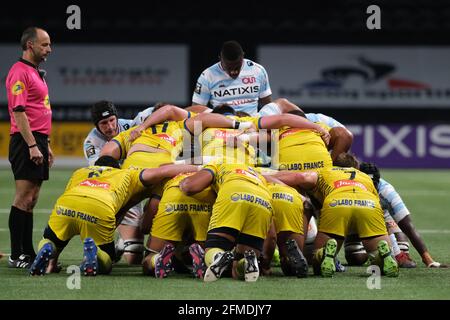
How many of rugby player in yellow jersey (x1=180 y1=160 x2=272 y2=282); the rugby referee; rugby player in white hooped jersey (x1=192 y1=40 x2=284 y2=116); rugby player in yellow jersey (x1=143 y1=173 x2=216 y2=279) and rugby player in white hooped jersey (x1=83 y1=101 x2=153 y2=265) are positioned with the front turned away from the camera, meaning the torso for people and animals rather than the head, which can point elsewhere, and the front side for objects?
2

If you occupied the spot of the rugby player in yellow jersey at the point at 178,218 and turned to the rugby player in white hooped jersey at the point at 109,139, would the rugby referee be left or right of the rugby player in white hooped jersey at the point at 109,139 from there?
left

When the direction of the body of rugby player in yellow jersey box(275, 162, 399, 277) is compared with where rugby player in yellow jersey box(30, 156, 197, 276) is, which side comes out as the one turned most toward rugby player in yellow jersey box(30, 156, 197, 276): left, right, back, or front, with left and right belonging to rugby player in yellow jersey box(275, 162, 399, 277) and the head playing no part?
left

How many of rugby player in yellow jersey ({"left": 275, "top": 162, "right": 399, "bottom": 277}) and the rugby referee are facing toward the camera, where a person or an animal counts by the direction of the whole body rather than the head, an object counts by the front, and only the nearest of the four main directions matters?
0

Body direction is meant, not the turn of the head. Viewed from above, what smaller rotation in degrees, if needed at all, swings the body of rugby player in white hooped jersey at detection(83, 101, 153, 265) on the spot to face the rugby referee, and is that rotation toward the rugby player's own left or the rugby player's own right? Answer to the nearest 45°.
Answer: approximately 90° to the rugby player's own right

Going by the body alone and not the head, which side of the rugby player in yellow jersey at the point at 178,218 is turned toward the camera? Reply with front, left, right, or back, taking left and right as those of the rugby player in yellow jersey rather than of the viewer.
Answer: back

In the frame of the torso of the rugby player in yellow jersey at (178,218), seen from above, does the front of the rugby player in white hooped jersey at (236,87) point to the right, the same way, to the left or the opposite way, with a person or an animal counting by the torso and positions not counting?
the opposite way

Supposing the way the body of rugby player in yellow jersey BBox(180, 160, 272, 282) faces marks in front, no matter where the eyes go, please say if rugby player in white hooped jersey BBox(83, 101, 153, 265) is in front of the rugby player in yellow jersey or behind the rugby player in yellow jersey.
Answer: in front

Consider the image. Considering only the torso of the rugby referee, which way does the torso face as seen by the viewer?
to the viewer's right

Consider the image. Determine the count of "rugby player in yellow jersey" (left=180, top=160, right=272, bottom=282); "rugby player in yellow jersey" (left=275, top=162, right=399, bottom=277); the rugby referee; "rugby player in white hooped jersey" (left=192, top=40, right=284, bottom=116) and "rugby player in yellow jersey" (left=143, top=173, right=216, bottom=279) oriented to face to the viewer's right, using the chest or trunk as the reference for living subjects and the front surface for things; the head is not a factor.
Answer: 1

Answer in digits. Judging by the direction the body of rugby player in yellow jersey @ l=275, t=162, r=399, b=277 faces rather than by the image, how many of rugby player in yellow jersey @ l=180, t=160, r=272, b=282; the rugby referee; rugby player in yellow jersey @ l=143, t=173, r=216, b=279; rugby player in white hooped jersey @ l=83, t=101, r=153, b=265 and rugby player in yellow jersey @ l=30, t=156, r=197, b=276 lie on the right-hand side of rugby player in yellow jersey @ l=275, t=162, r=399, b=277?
0

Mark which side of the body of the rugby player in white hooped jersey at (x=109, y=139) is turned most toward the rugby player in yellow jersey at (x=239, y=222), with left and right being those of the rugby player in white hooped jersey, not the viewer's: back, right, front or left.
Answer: front

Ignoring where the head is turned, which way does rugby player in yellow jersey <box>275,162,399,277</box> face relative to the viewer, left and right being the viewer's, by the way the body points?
facing away from the viewer

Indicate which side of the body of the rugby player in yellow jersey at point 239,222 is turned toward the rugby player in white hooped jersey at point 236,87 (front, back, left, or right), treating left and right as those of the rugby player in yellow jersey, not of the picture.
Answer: front

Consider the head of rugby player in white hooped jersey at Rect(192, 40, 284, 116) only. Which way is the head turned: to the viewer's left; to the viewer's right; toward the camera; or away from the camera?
toward the camera

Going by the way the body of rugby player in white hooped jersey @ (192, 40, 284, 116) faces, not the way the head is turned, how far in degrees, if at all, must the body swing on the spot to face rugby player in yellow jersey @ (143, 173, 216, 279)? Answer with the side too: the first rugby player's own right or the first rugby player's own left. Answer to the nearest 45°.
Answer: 0° — they already face them

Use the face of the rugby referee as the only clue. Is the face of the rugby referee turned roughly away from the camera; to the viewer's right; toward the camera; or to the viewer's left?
to the viewer's right

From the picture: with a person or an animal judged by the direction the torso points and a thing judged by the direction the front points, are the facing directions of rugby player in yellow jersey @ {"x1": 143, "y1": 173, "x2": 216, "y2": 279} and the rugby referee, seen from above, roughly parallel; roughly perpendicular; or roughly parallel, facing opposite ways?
roughly perpendicular

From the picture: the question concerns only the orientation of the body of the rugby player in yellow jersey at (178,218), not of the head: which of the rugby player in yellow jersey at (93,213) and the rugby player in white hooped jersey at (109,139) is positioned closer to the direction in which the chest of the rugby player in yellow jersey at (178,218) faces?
the rugby player in white hooped jersey
